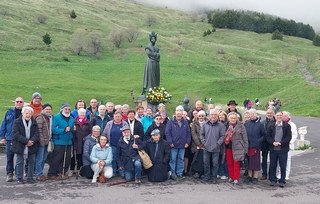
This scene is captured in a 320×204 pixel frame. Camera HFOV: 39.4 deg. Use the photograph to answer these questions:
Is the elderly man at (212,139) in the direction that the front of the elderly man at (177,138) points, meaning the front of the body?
no

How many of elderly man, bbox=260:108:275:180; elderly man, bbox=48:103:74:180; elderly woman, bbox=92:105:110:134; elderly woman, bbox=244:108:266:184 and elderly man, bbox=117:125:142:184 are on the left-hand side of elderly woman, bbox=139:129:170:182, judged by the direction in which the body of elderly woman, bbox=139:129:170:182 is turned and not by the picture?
2

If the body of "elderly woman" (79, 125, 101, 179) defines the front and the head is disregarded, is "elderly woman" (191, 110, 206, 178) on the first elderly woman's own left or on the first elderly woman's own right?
on the first elderly woman's own left

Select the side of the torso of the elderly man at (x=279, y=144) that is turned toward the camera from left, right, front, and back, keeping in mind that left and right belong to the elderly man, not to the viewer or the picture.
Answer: front

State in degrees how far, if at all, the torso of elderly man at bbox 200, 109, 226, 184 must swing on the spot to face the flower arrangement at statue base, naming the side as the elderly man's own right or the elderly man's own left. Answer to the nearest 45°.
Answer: approximately 180°

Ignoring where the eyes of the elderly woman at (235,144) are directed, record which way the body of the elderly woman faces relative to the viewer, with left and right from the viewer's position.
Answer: facing the viewer and to the left of the viewer

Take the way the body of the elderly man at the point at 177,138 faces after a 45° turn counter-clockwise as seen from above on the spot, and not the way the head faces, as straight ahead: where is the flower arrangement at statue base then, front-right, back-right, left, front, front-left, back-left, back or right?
back-left

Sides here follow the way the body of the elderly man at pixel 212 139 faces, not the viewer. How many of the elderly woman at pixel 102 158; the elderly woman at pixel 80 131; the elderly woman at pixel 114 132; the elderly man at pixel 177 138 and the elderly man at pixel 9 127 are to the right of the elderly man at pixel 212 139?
5

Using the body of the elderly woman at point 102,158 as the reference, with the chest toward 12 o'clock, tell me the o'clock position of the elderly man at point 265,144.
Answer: The elderly man is roughly at 9 o'clock from the elderly woman.

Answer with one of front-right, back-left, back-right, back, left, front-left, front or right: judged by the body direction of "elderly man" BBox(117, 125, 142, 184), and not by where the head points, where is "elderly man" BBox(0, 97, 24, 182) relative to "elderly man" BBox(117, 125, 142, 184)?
right

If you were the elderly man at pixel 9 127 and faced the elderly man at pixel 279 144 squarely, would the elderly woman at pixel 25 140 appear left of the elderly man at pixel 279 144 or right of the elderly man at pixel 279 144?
right

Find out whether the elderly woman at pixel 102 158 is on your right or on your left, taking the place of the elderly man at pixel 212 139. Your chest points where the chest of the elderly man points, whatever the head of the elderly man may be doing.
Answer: on your right

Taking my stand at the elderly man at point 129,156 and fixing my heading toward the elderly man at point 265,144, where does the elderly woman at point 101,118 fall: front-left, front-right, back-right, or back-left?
back-left

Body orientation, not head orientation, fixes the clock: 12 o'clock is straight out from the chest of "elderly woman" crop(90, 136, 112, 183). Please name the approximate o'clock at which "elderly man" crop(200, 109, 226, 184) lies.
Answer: The elderly man is roughly at 9 o'clock from the elderly woman.

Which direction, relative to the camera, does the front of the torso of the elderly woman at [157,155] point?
toward the camera

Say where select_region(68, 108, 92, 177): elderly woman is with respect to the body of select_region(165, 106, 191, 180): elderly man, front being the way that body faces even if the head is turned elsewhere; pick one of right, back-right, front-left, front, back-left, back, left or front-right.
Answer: right

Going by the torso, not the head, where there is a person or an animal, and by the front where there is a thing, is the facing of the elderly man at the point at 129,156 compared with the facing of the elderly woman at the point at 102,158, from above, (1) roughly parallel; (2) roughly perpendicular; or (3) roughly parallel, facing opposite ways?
roughly parallel
